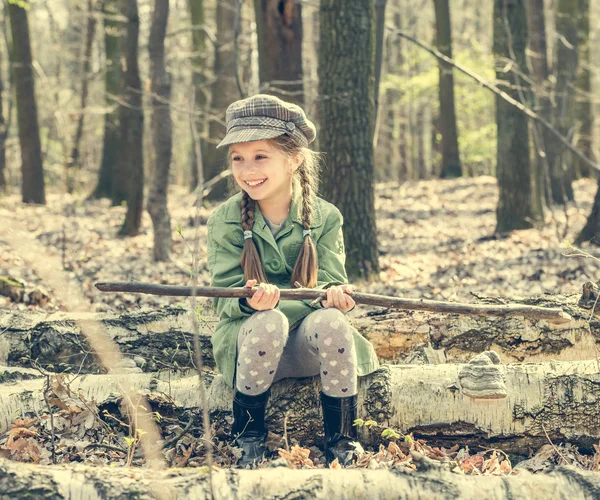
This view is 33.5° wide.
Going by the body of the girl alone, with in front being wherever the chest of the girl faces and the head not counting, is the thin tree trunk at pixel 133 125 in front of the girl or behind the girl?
behind

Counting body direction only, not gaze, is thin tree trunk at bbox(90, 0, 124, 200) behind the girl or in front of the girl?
behind

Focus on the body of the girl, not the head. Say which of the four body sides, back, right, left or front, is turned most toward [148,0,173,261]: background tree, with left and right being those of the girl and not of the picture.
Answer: back

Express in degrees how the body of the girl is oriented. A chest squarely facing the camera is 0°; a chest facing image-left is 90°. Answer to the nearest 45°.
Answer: approximately 0°

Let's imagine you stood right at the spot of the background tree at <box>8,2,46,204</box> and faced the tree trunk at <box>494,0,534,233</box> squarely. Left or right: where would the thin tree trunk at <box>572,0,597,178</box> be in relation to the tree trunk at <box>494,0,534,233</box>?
left
